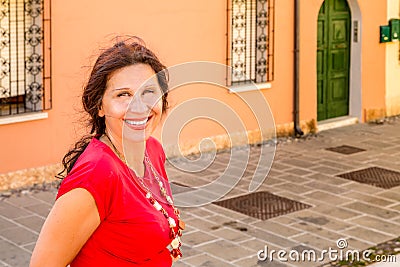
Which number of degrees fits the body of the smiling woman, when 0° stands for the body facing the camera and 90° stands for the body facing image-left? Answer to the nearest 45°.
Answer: approximately 315°

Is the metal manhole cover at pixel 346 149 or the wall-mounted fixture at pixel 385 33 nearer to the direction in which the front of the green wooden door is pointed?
the metal manhole cover

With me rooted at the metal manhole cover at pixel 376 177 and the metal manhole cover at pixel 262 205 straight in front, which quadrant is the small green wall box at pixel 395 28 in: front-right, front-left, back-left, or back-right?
back-right

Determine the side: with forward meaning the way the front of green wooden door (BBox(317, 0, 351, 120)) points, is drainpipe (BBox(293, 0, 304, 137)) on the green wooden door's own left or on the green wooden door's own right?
on the green wooden door's own right

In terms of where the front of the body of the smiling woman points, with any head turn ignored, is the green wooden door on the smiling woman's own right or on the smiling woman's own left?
on the smiling woman's own left

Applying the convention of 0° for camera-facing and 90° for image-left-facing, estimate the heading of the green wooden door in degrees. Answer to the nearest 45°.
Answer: approximately 315°

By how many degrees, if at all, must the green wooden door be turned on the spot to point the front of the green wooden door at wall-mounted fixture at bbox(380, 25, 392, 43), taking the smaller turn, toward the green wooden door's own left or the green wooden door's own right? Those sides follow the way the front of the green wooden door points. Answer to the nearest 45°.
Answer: approximately 90° to the green wooden door's own left

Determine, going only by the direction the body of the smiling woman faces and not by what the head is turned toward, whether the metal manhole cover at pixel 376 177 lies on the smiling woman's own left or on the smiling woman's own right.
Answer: on the smiling woman's own left

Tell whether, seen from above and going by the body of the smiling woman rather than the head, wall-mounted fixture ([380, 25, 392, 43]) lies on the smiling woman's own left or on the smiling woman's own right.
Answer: on the smiling woman's own left
